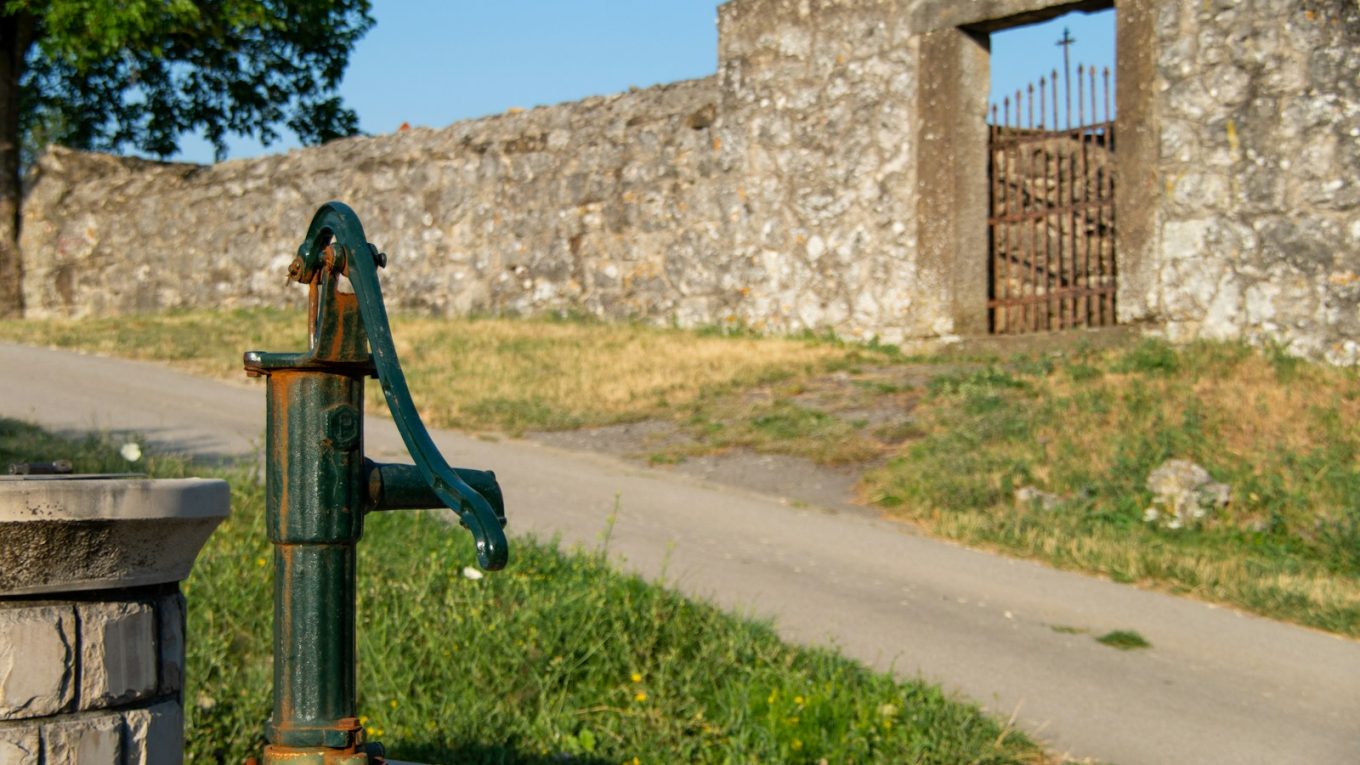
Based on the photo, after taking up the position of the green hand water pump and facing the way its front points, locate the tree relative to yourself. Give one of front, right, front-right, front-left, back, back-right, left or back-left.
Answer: left

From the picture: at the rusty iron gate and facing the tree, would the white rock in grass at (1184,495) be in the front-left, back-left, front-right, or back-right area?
back-left

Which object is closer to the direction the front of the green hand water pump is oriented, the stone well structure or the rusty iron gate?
the rusty iron gate

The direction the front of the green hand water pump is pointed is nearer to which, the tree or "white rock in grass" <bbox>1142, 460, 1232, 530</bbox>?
the white rock in grass

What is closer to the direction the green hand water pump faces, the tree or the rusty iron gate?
the rusty iron gate

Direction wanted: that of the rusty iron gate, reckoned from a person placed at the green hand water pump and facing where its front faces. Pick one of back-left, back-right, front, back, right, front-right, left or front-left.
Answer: front-left

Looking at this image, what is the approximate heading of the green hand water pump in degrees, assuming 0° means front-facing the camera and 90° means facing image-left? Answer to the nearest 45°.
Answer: approximately 270°

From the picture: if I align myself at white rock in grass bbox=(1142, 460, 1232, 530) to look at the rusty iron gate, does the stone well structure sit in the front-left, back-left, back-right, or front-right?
back-left

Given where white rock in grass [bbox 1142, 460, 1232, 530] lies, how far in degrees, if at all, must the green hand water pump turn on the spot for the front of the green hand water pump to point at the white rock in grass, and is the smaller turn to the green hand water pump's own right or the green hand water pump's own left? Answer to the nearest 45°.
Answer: approximately 45° to the green hand water pump's own left

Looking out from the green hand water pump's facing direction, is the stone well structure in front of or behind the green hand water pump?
behind
